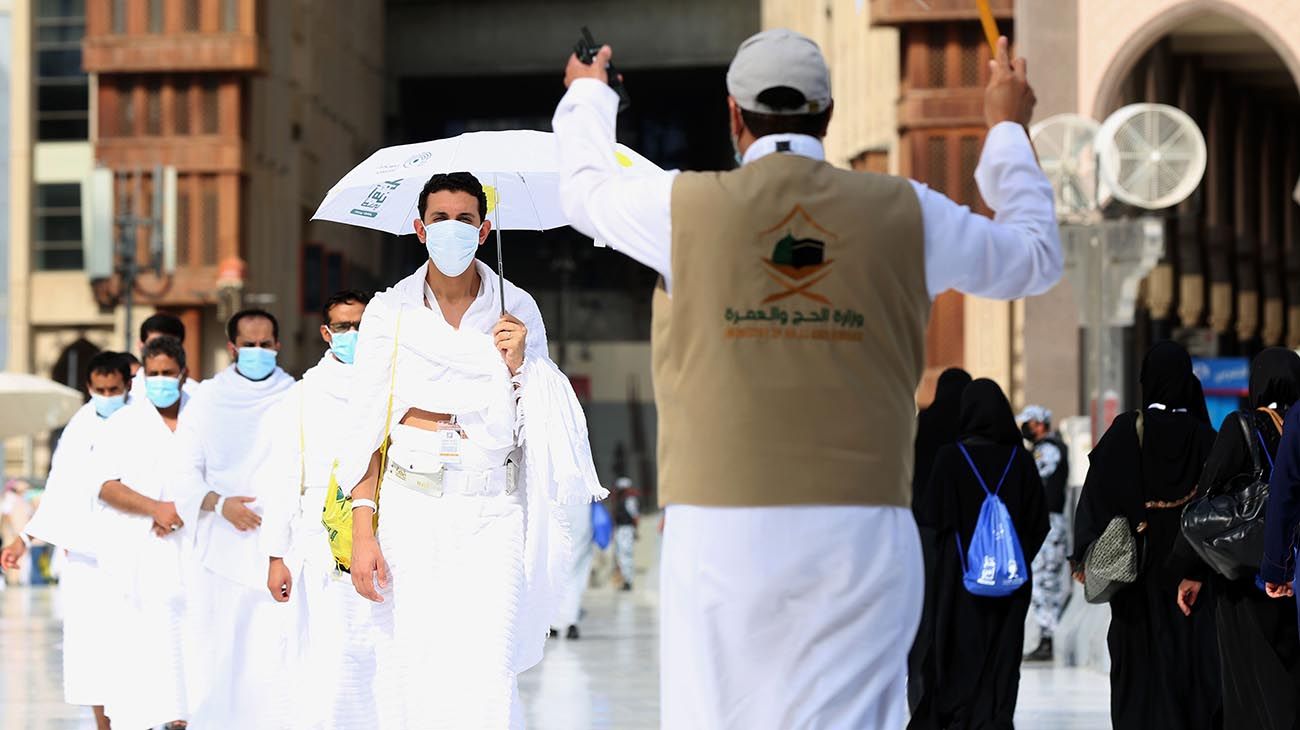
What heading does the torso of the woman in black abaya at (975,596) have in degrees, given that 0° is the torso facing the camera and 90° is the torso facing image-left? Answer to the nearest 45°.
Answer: approximately 180°

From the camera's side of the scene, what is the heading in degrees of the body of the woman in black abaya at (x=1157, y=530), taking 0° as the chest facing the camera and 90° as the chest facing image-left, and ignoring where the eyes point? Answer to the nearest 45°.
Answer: approximately 180°

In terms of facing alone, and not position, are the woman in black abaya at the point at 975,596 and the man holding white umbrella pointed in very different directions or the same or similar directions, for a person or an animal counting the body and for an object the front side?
very different directions

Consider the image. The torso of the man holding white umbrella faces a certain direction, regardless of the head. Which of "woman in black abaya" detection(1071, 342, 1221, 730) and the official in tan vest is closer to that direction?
the official in tan vest

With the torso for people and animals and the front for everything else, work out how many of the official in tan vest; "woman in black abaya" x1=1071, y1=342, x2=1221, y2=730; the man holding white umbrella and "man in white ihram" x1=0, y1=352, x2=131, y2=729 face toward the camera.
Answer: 2

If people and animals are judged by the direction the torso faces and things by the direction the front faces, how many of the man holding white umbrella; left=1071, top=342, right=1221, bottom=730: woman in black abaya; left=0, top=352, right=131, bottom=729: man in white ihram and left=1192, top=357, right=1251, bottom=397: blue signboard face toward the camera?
3

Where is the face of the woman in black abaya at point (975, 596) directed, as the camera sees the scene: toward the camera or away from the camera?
away from the camera

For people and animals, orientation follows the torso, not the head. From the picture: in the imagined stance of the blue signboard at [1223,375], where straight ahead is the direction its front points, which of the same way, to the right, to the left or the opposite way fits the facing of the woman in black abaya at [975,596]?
the opposite way
